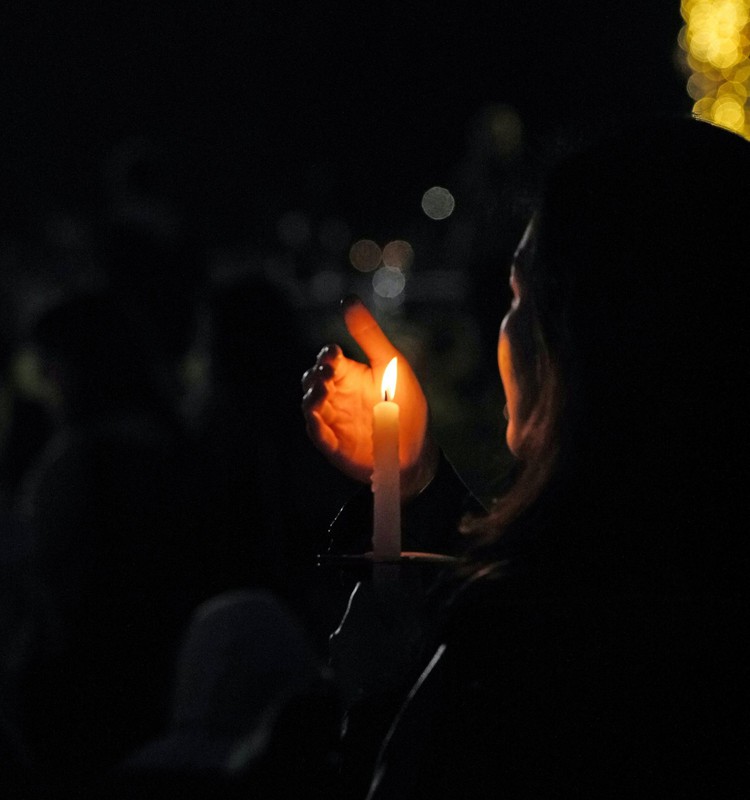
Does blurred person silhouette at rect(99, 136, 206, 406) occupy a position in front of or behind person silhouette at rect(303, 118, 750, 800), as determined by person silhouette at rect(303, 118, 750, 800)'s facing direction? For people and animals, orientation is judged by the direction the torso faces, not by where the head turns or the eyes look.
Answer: in front

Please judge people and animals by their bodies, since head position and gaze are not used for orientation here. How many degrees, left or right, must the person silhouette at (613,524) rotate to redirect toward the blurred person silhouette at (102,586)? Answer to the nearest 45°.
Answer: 0° — it already faces them

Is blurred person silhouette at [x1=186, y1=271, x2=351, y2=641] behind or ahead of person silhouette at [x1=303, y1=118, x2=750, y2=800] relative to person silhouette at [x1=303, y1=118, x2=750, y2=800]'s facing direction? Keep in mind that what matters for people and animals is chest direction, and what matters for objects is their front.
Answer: ahead

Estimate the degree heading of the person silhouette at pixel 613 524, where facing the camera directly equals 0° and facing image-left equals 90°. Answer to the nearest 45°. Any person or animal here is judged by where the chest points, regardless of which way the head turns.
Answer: approximately 135°
